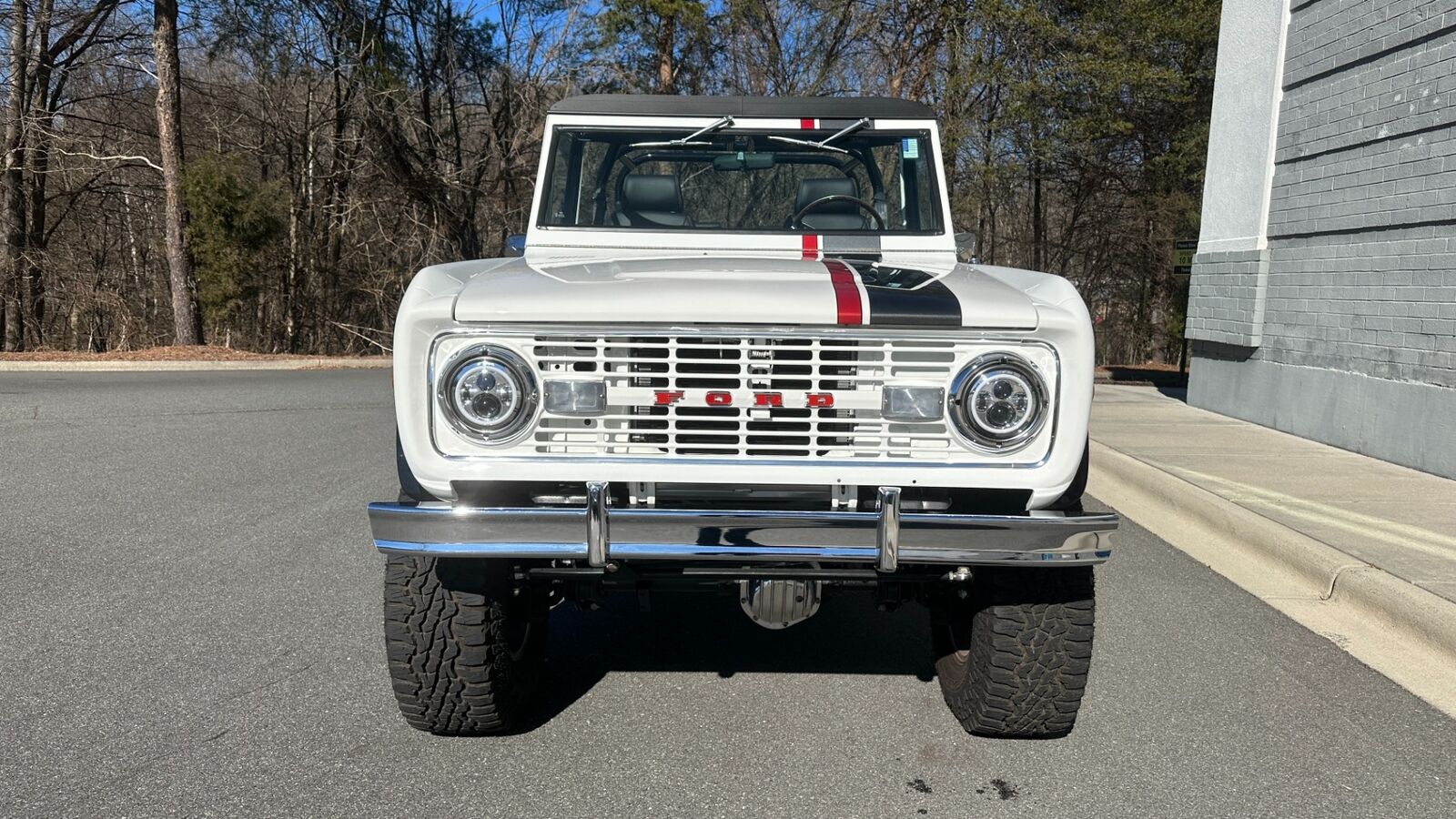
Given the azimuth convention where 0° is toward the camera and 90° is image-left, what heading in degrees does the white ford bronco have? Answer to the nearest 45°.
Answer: approximately 0°

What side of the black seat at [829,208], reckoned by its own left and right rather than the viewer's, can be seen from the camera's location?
front
